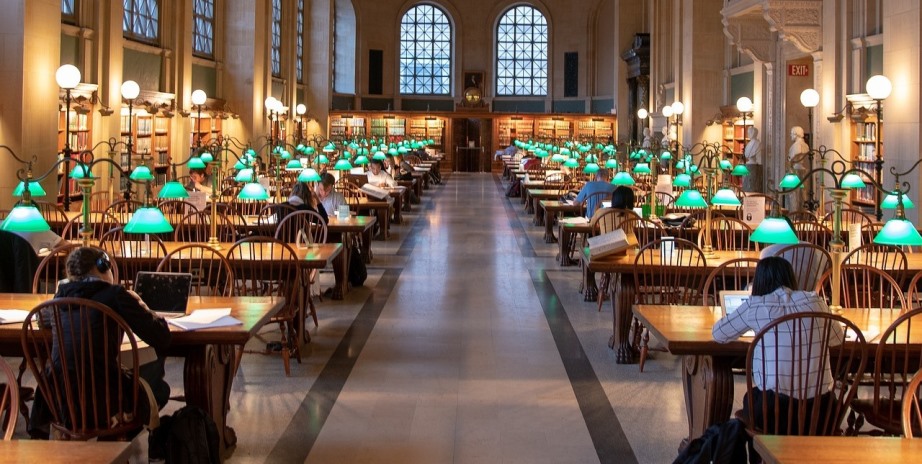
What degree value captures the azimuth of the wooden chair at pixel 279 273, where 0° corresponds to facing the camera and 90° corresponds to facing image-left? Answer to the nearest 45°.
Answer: approximately 180°

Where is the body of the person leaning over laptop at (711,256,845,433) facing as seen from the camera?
away from the camera

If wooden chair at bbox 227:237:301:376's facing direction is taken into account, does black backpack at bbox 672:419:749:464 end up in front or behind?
behind
